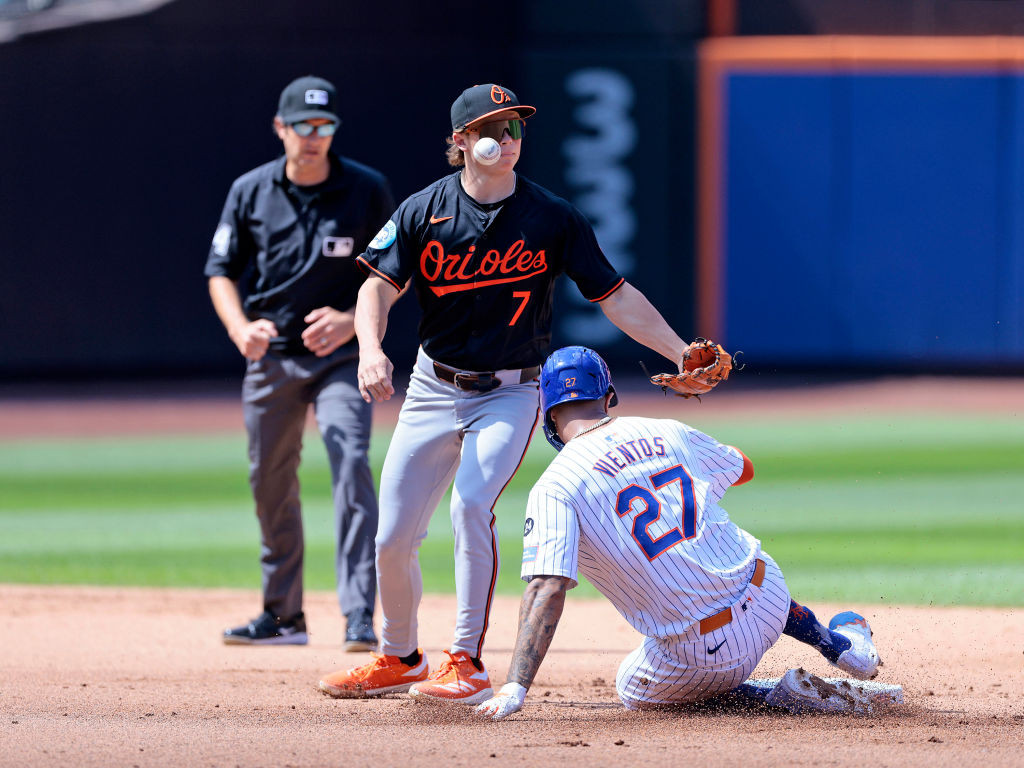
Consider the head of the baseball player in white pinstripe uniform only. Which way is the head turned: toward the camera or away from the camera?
away from the camera

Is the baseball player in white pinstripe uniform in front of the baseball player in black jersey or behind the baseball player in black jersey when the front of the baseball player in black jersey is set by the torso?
in front

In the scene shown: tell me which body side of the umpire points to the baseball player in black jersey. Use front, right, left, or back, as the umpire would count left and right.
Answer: front

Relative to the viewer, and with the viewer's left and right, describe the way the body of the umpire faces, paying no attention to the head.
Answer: facing the viewer

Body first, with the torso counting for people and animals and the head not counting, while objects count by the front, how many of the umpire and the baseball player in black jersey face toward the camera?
2

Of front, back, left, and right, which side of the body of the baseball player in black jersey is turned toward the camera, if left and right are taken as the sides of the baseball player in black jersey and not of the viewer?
front

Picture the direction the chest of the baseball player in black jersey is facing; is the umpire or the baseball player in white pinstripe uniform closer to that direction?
the baseball player in white pinstripe uniform

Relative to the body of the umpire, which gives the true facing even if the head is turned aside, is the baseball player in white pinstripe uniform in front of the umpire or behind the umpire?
in front

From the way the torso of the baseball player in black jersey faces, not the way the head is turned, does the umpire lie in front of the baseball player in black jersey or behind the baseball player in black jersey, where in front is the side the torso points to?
behind
